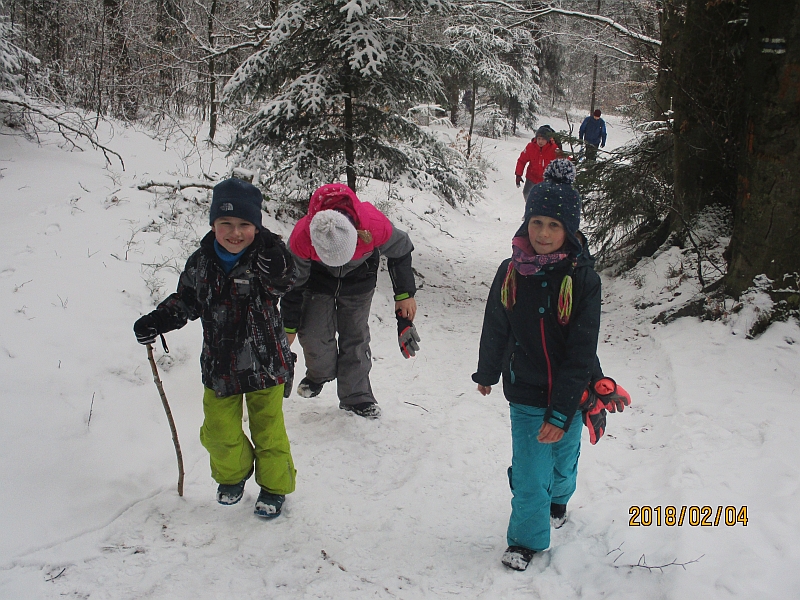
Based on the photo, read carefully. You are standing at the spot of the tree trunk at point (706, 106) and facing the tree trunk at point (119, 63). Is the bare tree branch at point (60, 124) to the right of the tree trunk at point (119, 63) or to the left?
left

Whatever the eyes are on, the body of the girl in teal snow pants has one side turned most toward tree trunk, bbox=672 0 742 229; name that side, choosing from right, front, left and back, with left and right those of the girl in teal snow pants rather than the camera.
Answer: back

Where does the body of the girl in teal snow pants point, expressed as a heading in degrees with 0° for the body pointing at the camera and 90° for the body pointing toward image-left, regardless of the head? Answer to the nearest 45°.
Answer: approximately 0°

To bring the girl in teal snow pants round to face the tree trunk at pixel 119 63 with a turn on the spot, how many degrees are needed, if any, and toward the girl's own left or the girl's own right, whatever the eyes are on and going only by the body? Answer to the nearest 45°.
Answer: approximately 135° to the girl's own right

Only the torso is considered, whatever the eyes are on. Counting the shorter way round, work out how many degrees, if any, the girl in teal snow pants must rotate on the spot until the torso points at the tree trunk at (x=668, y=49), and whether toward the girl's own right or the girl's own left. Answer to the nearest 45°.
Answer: approximately 180°

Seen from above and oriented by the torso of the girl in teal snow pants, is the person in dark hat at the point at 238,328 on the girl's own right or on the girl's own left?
on the girl's own right
